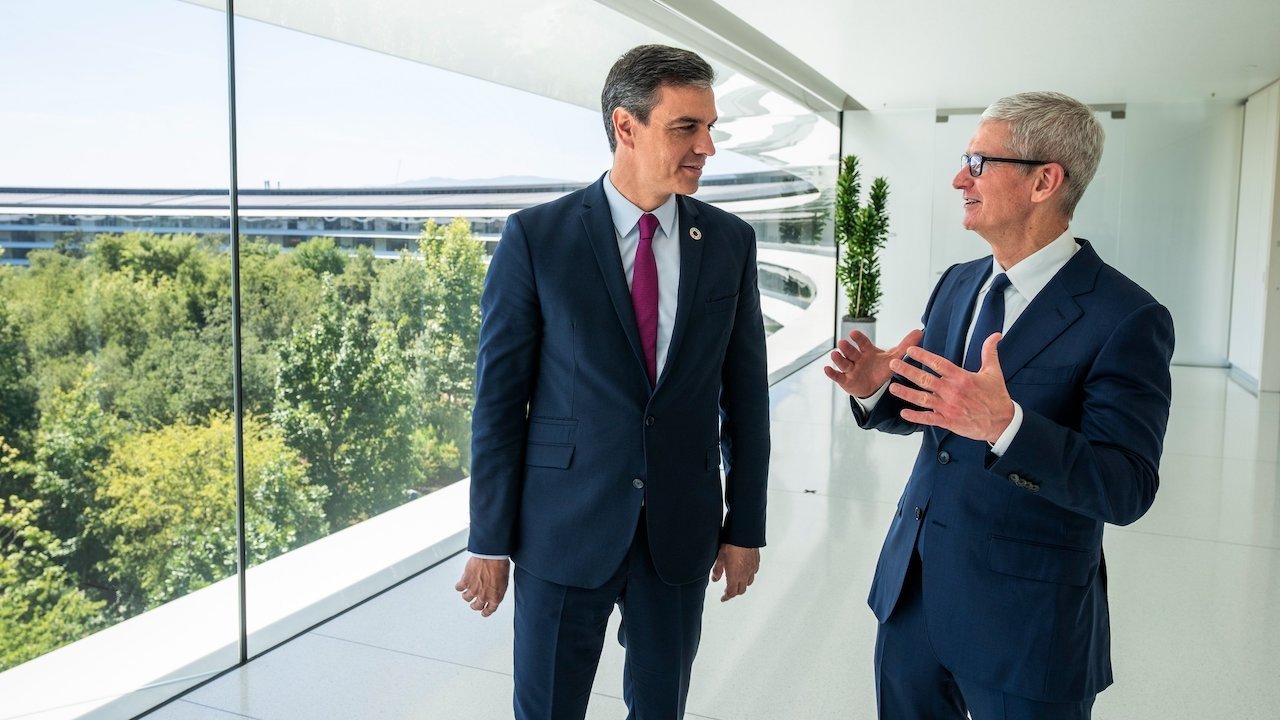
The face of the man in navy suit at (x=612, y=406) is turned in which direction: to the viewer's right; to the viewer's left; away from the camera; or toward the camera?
to the viewer's right

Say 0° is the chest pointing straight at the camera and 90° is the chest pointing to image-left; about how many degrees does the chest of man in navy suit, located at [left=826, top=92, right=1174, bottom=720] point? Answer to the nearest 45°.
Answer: approximately 45°

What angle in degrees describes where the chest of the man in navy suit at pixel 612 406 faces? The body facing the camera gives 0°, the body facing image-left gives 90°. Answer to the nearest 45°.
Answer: approximately 315°

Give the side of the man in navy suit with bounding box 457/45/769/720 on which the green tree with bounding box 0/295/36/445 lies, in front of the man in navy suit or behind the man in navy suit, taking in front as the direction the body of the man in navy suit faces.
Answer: behind

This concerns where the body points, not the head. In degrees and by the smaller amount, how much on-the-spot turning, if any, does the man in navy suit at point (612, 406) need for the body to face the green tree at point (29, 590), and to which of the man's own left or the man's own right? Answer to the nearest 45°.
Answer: approximately 180°

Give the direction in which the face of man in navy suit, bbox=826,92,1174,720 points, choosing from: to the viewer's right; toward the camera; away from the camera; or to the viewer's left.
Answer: to the viewer's left

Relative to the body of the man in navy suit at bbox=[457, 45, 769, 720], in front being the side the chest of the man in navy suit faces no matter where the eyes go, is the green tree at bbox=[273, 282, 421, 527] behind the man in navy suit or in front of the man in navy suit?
behind
